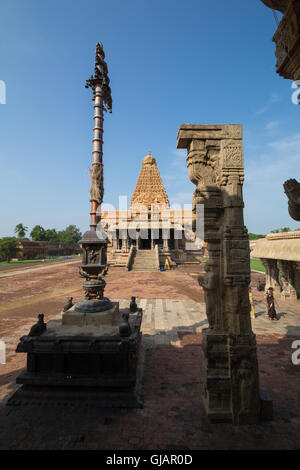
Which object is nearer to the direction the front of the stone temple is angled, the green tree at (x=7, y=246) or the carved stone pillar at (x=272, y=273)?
the carved stone pillar

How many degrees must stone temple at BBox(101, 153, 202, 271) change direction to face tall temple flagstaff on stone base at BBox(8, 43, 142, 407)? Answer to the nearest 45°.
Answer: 0° — it already faces it

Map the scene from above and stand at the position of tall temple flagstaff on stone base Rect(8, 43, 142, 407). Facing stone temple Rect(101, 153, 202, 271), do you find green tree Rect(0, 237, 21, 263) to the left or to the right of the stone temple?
left

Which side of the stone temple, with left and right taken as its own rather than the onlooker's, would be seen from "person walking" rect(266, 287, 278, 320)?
front

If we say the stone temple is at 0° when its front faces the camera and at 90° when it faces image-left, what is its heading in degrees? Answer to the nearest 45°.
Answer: approximately 0°

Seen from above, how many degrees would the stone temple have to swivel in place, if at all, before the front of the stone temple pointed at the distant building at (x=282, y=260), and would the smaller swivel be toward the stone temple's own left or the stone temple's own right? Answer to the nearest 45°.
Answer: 0° — it already faces it

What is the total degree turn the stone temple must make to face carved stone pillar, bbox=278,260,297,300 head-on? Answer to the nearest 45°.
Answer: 0° — it already faces it

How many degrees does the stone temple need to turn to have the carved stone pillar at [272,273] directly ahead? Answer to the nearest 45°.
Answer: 0° — it already faces it

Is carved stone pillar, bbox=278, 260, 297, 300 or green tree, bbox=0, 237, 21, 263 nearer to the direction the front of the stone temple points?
the carved stone pillar

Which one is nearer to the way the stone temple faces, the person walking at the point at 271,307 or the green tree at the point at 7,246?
the person walking
